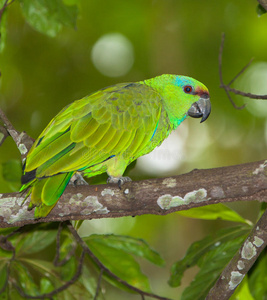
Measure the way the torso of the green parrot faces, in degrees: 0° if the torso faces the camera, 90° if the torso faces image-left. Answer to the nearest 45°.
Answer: approximately 270°

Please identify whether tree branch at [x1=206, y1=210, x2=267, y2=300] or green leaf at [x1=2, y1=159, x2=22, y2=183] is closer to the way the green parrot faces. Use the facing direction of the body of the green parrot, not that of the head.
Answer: the tree branch

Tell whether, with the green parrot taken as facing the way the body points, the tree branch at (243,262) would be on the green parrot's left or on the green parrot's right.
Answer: on the green parrot's right

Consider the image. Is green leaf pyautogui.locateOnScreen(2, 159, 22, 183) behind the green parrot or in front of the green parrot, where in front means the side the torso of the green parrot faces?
behind
